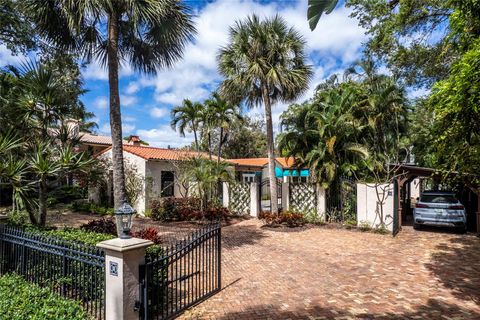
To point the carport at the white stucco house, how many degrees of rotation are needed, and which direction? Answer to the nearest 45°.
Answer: approximately 90° to its right

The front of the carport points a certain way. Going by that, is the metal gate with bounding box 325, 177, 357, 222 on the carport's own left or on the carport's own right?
on the carport's own right

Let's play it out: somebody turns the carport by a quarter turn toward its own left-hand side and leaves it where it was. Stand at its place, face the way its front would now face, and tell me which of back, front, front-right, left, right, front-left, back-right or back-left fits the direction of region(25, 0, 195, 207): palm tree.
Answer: back-right

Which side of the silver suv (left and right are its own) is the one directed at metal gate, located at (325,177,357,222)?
left

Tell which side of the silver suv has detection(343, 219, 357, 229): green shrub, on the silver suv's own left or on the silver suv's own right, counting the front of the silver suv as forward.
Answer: on the silver suv's own left

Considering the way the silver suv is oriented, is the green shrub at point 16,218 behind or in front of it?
behind

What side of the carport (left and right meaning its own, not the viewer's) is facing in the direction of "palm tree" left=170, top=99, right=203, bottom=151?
right

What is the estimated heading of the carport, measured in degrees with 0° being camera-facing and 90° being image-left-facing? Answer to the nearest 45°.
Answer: approximately 0°
